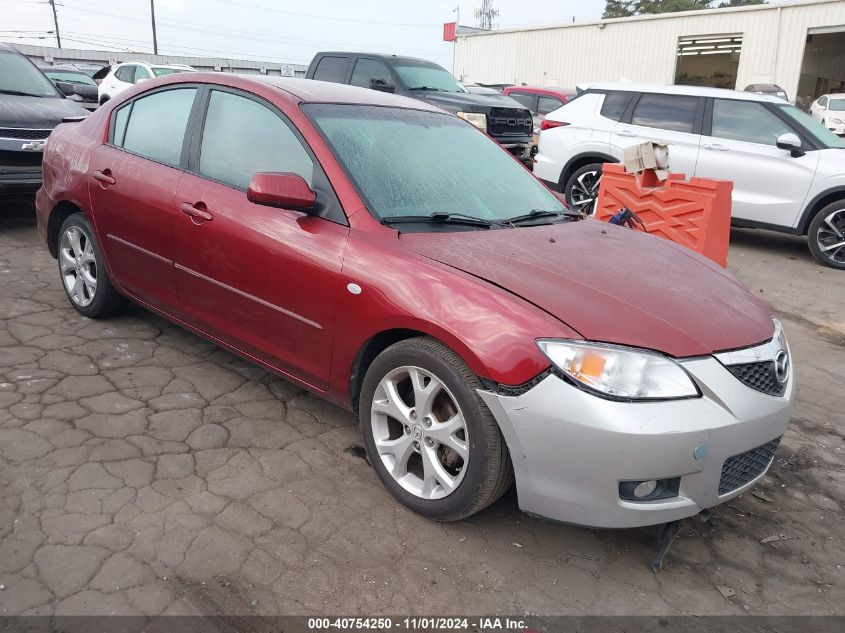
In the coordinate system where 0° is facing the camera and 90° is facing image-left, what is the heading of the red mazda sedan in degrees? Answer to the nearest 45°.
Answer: approximately 315°

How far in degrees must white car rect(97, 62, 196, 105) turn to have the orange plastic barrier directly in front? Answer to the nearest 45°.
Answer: approximately 45° to its right

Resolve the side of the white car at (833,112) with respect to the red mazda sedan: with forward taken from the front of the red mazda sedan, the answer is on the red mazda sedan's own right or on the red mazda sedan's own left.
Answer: on the red mazda sedan's own left

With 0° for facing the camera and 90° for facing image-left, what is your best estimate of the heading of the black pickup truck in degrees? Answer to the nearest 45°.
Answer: approximately 315°

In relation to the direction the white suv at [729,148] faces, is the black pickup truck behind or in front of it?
behind

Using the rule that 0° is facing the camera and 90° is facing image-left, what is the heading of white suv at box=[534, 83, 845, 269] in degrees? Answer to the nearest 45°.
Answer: approximately 315°

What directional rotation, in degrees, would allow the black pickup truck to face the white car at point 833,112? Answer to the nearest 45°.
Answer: approximately 90° to its left

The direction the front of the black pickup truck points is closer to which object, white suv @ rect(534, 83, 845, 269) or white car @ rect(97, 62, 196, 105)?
the white suv
